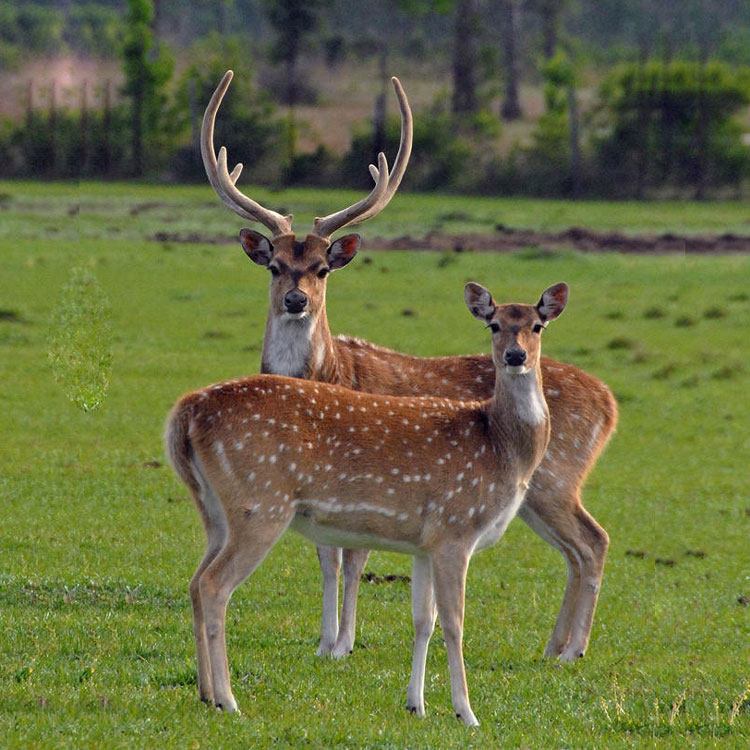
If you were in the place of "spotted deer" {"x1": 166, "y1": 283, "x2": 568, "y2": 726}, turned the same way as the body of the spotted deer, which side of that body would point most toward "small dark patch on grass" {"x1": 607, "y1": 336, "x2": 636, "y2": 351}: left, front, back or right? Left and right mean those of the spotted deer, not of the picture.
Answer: left

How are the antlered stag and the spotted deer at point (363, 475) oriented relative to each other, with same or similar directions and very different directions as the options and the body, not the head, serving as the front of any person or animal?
very different directions

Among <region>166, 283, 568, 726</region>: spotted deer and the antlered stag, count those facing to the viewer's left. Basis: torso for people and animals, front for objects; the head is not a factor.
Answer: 1

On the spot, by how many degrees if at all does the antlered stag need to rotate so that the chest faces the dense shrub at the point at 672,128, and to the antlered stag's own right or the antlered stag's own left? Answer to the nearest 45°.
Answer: approximately 90° to the antlered stag's own right

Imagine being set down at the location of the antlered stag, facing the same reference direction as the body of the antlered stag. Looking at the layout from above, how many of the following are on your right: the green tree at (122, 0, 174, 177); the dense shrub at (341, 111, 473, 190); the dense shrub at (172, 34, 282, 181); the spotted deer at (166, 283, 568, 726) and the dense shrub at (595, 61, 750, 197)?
4

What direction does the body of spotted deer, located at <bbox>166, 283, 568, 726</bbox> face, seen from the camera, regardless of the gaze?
to the viewer's right

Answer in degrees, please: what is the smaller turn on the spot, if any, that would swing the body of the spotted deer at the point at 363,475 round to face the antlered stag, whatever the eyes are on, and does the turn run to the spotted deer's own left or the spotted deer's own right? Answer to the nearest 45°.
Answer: approximately 90° to the spotted deer's own left

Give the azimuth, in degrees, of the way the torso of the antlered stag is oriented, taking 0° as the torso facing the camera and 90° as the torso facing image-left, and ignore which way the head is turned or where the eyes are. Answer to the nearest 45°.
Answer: approximately 90°

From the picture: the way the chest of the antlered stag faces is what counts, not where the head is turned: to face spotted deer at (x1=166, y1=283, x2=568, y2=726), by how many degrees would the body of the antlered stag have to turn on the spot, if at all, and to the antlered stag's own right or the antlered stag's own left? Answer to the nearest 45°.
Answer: approximately 90° to the antlered stag's own left

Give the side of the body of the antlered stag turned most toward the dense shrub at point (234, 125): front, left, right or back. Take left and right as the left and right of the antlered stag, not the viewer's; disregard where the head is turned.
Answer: right

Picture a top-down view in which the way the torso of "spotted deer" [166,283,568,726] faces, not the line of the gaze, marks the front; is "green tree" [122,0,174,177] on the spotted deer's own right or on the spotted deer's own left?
on the spotted deer's own left

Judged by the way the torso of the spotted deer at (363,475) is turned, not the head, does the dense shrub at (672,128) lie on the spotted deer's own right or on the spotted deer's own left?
on the spotted deer's own left

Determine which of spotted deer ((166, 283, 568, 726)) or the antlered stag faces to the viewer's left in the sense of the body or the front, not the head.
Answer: the antlered stag
